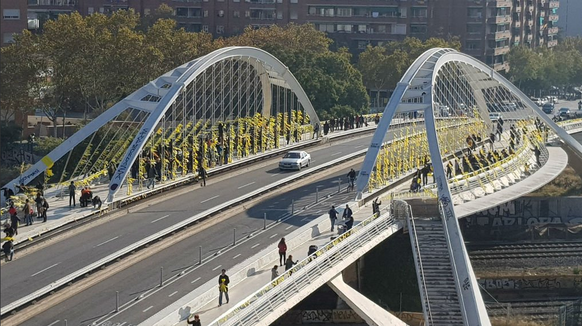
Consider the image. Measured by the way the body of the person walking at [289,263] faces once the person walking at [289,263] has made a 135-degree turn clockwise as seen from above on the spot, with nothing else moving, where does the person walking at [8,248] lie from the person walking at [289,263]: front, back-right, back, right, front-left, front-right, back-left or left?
right

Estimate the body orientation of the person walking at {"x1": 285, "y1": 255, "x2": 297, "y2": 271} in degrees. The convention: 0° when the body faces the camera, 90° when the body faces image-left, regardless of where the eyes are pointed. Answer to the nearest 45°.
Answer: approximately 225°

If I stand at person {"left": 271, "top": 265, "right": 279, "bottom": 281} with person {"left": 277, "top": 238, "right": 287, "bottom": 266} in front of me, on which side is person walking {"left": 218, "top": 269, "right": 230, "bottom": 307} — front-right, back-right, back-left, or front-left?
back-left

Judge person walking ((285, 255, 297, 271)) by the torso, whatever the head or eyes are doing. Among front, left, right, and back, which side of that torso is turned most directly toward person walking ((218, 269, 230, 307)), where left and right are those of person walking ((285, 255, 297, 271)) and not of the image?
back
